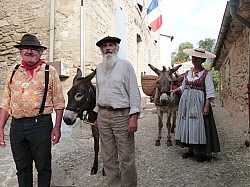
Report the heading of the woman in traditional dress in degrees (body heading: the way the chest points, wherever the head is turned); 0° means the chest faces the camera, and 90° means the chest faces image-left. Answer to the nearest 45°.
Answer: approximately 45°

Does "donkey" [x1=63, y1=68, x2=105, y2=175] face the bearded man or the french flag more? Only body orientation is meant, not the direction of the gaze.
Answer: the bearded man

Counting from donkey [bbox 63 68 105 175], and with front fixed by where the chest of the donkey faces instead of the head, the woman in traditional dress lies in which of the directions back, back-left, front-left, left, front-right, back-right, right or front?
back-left

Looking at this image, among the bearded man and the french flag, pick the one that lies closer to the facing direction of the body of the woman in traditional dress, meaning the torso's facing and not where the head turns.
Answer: the bearded man

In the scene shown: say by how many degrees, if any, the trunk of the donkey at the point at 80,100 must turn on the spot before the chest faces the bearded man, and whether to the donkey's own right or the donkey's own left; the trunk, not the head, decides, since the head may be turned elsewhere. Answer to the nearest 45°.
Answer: approximately 90° to the donkey's own left

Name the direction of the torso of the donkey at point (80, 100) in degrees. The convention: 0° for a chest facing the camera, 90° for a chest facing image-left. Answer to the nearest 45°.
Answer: approximately 45°
